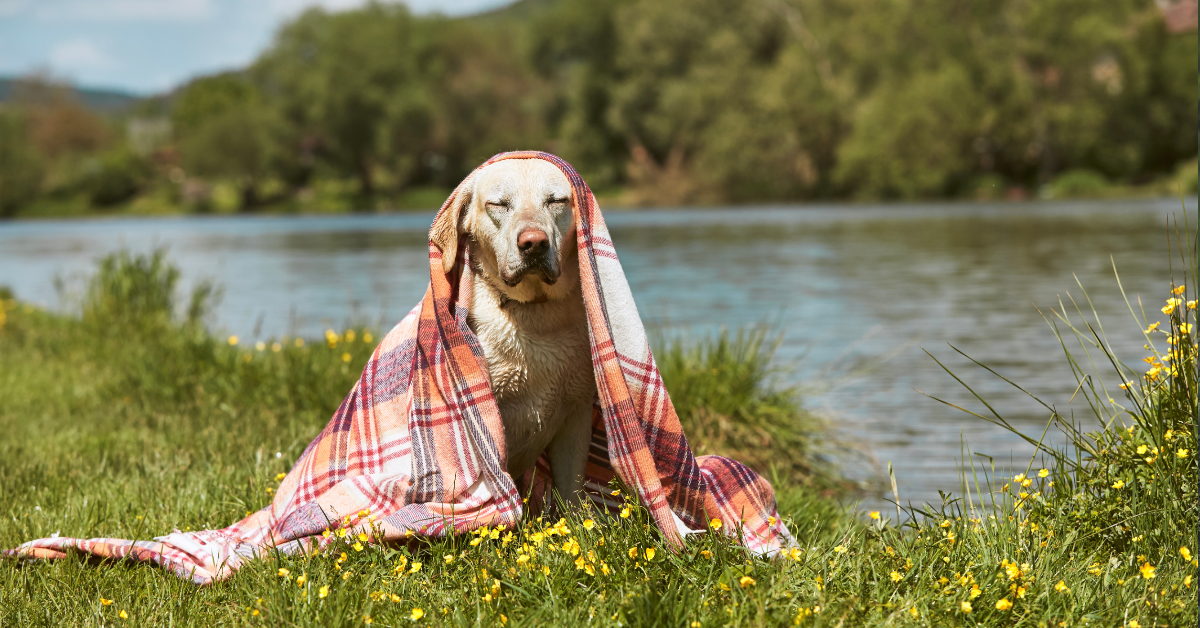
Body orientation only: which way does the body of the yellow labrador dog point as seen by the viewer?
toward the camera
